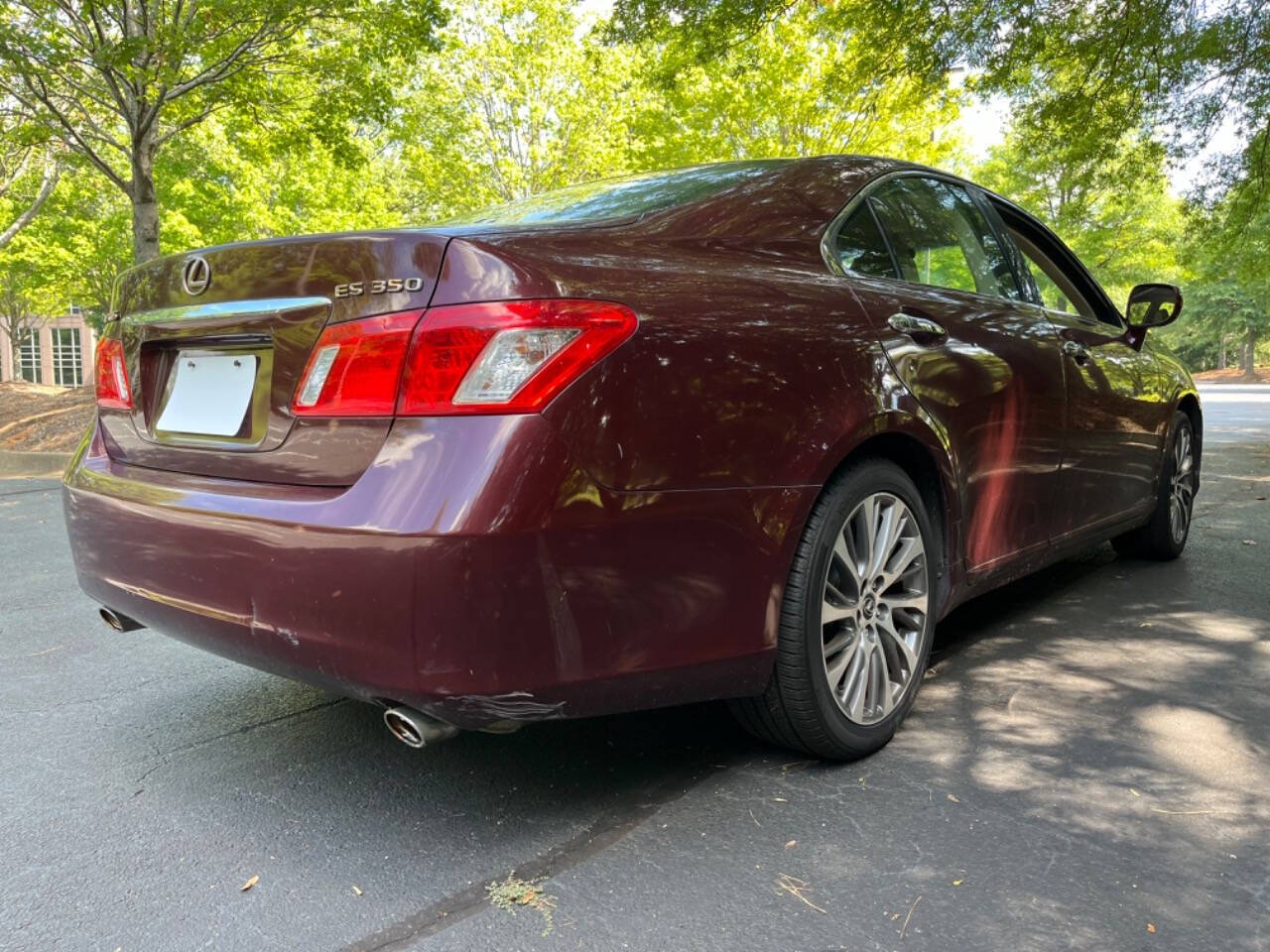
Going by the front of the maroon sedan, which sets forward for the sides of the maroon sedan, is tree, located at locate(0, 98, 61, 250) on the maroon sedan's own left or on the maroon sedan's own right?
on the maroon sedan's own left

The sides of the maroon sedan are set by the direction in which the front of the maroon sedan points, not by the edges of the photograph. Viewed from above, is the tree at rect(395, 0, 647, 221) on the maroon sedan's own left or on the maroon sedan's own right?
on the maroon sedan's own left

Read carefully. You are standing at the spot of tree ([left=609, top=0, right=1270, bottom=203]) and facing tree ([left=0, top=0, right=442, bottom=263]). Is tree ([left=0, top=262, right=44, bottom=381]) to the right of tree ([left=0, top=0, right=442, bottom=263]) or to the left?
right

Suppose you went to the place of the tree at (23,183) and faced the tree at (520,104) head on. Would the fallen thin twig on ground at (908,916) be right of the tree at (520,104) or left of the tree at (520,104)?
right

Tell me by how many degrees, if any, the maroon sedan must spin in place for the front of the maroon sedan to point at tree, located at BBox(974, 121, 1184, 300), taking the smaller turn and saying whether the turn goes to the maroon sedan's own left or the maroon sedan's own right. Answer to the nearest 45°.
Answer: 0° — it already faces it

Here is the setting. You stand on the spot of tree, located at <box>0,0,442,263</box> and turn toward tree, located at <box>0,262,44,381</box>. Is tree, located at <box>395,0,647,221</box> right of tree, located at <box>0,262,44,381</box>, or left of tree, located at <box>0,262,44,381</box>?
right

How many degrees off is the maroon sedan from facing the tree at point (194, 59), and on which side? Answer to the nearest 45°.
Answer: approximately 90° to its left

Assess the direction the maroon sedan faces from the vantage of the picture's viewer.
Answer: facing away from the viewer and to the right of the viewer
